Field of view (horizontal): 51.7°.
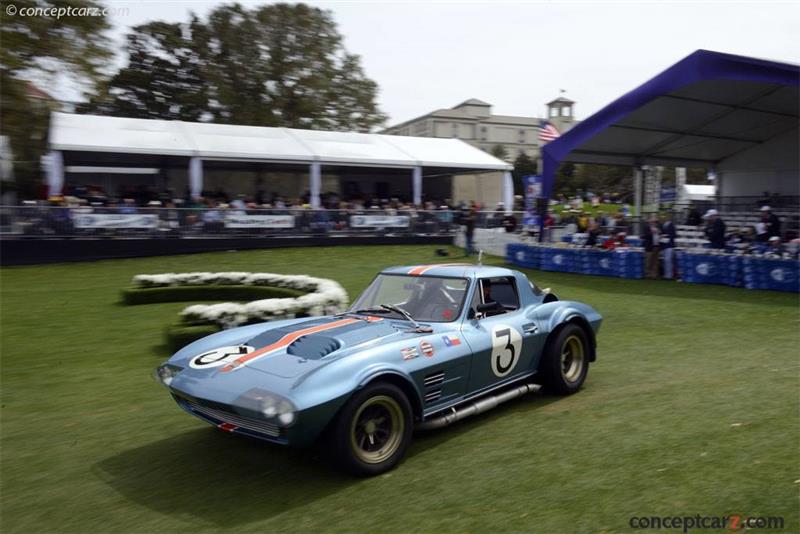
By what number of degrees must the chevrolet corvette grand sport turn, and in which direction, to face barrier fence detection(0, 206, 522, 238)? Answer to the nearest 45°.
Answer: approximately 135° to its right

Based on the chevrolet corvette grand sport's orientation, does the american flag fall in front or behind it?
behind

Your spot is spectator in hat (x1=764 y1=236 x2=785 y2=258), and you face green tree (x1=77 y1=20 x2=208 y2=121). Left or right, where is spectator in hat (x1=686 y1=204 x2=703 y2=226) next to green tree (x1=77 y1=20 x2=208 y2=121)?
right

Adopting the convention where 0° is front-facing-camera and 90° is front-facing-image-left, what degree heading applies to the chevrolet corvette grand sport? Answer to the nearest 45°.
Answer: approximately 45°

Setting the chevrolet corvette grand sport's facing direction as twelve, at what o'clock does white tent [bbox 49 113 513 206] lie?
The white tent is roughly at 4 o'clock from the chevrolet corvette grand sport.

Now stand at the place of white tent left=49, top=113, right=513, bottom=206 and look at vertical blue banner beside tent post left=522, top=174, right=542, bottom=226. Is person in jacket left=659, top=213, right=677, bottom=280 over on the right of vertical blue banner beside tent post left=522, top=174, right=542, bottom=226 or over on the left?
right

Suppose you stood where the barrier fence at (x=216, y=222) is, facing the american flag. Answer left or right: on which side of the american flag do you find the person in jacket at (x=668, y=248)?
right

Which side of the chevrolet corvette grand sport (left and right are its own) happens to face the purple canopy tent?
back

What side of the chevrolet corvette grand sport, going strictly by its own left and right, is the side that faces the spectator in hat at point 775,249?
back

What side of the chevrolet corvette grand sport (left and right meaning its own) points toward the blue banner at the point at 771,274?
back

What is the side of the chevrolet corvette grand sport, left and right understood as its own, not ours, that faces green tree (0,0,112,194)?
right

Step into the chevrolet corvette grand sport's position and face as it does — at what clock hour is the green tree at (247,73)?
The green tree is roughly at 4 o'clock from the chevrolet corvette grand sport.
